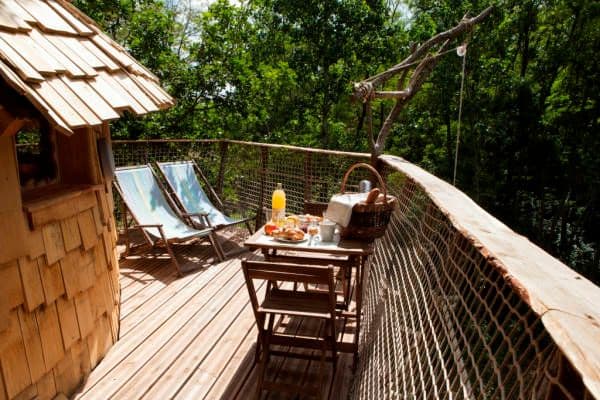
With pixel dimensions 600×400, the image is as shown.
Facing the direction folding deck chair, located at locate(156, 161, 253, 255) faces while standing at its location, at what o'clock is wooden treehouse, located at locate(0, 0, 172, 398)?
The wooden treehouse is roughly at 2 o'clock from the folding deck chair.

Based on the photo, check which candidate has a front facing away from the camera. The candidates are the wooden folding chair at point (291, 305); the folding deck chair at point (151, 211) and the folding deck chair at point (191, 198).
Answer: the wooden folding chair

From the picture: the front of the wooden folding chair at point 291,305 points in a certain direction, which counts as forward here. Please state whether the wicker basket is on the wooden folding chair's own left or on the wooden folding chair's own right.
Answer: on the wooden folding chair's own right

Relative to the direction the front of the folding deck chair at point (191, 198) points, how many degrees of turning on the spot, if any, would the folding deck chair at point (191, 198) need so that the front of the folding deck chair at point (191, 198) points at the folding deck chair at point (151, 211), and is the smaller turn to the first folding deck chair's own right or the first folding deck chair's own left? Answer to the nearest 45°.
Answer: approximately 90° to the first folding deck chair's own right

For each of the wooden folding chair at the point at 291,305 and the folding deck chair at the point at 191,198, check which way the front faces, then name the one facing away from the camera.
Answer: the wooden folding chair

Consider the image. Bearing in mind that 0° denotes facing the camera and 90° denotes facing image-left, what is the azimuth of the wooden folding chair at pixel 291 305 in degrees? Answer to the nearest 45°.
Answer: approximately 180°

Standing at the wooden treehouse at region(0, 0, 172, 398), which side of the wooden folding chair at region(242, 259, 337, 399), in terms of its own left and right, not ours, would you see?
left
